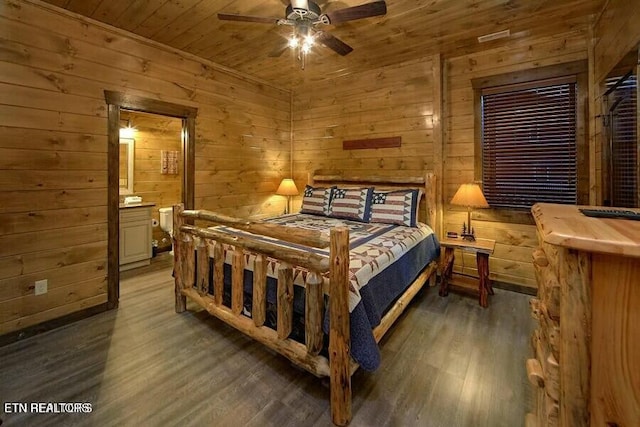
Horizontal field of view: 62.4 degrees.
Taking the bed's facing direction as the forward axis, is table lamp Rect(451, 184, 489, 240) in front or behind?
behind

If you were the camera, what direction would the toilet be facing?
facing the viewer and to the right of the viewer

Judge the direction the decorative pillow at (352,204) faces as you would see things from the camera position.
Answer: facing the viewer and to the left of the viewer

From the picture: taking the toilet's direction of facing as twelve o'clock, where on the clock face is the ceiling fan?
The ceiling fan is roughly at 1 o'clock from the toilet.

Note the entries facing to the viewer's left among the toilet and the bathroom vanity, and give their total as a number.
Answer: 0

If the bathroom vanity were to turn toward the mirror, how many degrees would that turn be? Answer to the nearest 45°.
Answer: approximately 135° to its left

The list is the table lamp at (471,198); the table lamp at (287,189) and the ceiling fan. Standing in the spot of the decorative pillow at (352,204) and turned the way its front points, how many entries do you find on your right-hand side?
1

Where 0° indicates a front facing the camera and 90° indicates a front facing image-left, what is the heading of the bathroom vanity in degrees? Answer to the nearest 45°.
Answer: approximately 315°
